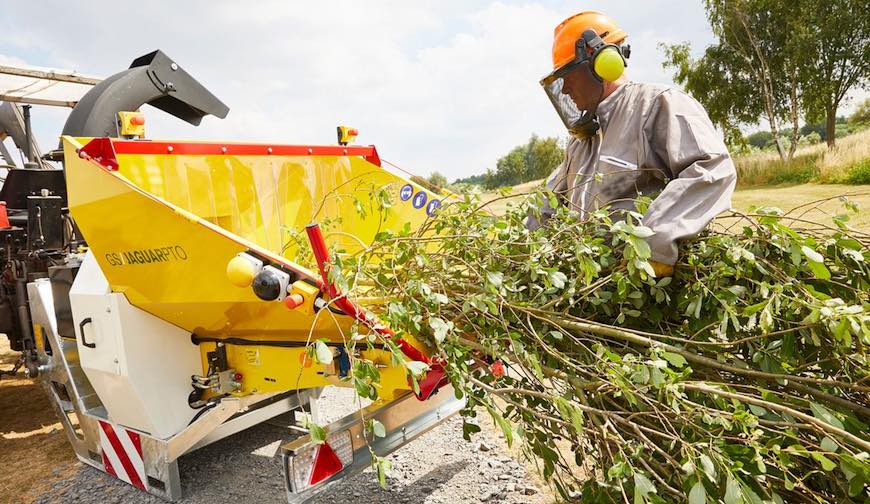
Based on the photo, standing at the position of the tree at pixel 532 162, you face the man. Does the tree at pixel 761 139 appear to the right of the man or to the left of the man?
left

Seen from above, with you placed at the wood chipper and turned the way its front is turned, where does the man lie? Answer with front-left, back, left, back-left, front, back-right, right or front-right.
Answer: front

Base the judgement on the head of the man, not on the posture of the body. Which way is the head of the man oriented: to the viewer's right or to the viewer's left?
to the viewer's left

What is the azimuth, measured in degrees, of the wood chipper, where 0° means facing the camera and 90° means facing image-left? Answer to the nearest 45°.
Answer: approximately 315°

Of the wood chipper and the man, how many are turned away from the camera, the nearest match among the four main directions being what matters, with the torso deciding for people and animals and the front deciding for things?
0

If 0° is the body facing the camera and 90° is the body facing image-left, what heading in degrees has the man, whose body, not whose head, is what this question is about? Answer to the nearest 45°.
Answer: approximately 45°

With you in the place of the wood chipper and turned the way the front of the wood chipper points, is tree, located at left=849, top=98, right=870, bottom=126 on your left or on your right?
on your left

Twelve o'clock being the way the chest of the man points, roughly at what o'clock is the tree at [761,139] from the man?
The tree is roughly at 5 o'clock from the man.

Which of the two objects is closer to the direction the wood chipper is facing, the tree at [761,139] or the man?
the man

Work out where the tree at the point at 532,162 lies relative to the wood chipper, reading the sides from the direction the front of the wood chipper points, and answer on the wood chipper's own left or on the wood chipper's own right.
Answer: on the wood chipper's own left

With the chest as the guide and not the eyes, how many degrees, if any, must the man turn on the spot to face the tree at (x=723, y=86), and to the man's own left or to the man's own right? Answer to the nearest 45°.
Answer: approximately 135° to the man's own right

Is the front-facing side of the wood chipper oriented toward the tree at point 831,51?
no
